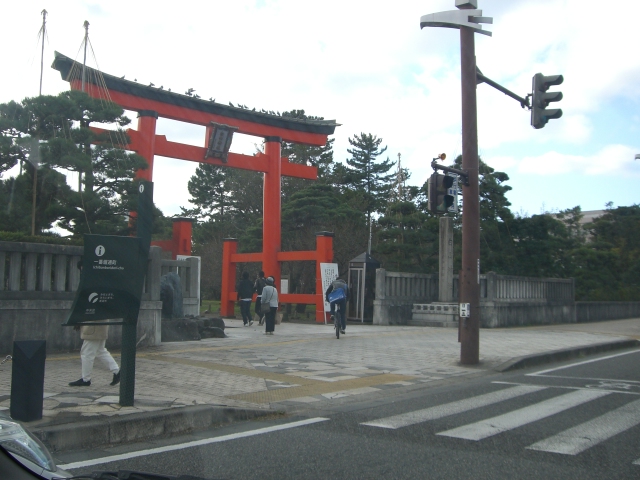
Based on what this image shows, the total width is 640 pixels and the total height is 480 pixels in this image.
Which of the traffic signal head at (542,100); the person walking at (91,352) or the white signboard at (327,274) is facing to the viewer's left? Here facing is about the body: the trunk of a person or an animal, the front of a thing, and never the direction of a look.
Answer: the person walking

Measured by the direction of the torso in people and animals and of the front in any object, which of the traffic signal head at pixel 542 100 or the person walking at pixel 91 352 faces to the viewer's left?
the person walking

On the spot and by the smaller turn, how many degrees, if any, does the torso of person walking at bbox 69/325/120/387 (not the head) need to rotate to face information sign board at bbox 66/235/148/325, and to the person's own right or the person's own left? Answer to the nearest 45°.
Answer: approximately 90° to the person's own left

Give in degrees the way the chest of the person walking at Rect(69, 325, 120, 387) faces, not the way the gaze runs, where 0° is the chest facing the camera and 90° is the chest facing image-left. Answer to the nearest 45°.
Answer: approximately 90°

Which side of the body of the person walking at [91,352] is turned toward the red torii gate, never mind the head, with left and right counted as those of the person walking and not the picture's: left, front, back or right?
right

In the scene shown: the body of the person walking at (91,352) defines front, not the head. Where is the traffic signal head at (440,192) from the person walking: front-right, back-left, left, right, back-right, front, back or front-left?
back

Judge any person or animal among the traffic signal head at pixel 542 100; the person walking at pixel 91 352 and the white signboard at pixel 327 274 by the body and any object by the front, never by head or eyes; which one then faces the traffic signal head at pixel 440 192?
the white signboard

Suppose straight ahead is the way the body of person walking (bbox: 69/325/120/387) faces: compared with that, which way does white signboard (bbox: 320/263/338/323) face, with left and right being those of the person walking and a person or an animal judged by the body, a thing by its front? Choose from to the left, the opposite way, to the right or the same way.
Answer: to the left

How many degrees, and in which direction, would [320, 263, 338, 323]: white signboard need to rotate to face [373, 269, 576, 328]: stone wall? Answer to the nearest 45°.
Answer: approximately 90° to its left
